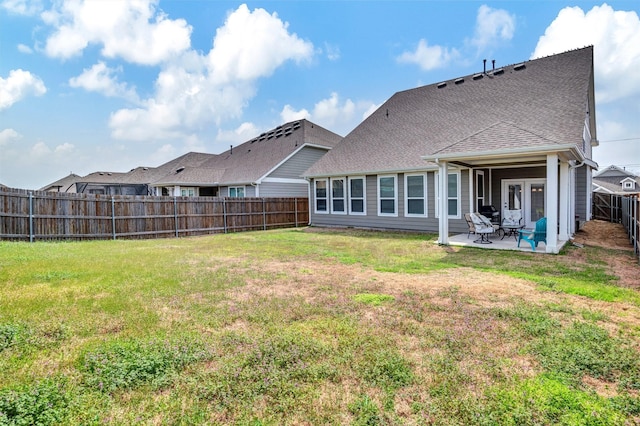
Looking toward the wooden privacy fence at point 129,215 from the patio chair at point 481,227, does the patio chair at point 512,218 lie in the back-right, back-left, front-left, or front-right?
back-right

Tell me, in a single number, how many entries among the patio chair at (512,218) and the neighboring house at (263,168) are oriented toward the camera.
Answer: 1

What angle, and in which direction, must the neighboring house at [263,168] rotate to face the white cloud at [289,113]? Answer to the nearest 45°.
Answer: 0° — it already faces it

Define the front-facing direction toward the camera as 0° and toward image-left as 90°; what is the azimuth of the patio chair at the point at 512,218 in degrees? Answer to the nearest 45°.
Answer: approximately 0°

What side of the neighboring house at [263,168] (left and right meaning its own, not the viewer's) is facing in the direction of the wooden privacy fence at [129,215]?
back

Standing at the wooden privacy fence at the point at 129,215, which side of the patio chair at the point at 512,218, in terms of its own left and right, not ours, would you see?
right

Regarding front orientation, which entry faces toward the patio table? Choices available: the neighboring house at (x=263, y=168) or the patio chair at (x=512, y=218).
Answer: the patio chair

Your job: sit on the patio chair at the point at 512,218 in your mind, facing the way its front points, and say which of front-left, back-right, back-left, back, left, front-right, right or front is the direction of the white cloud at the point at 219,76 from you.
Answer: right
